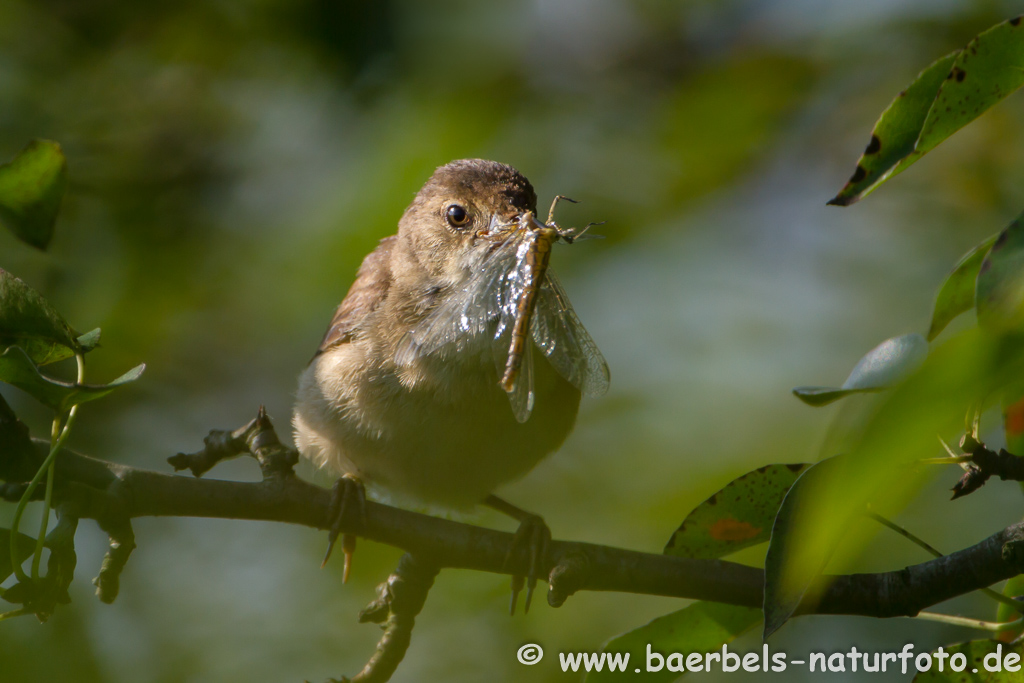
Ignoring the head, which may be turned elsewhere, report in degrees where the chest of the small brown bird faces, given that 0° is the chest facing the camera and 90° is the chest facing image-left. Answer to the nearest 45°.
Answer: approximately 315°

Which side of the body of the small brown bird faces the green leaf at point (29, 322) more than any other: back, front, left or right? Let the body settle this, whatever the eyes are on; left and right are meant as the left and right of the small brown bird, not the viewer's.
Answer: right
